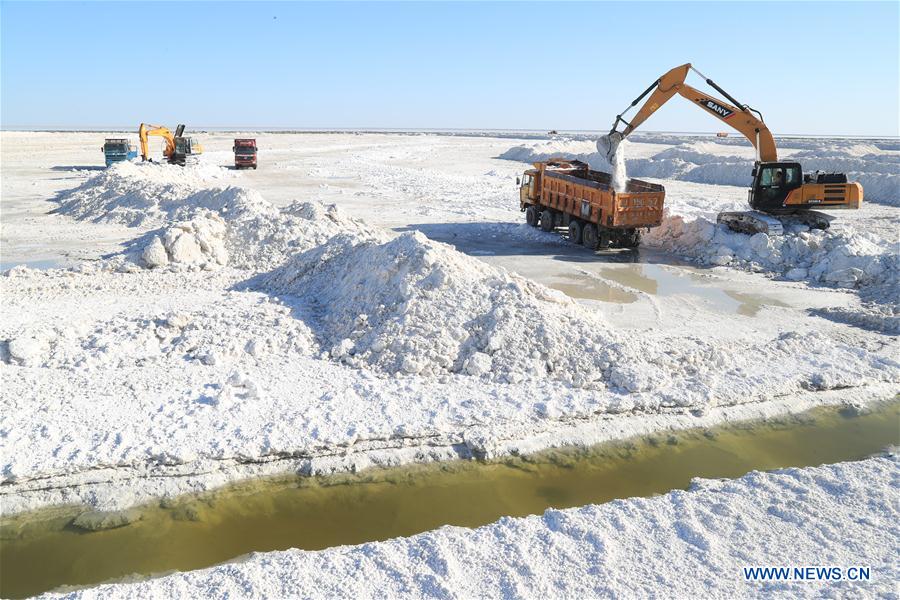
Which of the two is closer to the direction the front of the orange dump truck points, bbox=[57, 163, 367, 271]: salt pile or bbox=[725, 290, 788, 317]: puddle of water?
the salt pile

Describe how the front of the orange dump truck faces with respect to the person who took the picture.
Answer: facing away from the viewer and to the left of the viewer

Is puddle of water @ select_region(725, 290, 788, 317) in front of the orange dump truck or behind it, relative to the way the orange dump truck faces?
behind

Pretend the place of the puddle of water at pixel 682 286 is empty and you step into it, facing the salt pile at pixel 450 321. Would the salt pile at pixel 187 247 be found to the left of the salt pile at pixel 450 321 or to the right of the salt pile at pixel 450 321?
right

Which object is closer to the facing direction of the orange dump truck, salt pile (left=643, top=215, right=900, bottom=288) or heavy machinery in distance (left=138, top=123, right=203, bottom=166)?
the heavy machinery in distance

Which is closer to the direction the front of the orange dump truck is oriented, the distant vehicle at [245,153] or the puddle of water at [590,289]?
the distant vehicle

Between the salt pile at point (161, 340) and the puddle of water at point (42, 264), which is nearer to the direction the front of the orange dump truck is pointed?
the puddle of water

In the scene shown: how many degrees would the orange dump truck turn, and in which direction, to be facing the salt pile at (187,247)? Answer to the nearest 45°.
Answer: approximately 90° to its left

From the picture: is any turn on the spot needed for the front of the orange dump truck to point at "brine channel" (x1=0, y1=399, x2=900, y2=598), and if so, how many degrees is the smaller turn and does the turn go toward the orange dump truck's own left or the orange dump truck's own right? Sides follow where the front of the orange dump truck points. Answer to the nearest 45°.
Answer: approximately 135° to the orange dump truck's own left

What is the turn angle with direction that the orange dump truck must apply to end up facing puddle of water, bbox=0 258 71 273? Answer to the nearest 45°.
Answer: approximately 90° to its left

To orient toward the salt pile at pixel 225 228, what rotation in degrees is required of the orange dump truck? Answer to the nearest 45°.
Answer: approximately 90° to its left
